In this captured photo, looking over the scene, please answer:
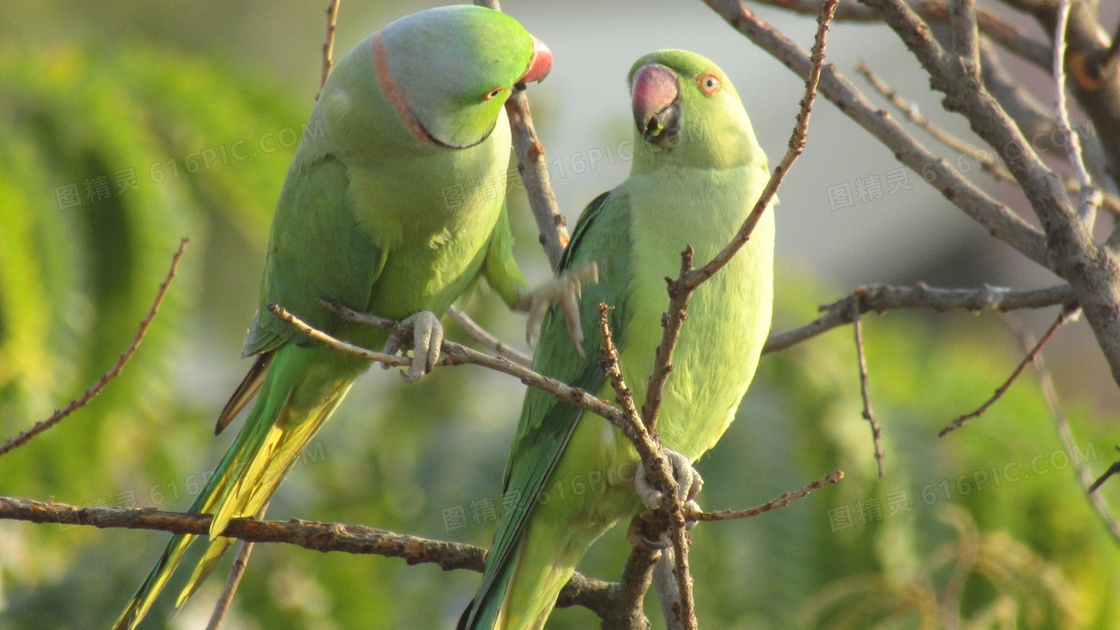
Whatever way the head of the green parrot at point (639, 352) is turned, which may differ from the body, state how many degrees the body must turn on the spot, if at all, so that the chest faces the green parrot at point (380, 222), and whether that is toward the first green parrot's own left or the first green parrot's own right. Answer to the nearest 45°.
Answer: approximately 135° to the first green parrot's own right

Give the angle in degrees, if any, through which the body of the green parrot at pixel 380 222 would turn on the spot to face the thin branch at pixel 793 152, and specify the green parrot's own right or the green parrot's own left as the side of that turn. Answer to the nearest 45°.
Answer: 0° — it already faces it

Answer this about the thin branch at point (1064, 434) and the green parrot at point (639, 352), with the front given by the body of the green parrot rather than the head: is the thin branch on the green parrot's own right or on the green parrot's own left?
on the green parrot's own left

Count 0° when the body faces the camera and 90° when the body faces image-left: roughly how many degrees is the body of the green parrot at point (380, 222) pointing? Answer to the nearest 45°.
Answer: approximately 315°

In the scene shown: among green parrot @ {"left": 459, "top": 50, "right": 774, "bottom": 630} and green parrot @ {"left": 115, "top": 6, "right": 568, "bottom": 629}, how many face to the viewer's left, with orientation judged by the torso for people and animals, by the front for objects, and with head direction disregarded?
0

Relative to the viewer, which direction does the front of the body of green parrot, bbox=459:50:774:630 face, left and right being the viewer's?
facing the viewer and to the right of the viewer

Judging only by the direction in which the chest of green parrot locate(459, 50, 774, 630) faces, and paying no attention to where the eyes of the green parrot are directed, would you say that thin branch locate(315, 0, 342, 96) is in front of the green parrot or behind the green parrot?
behind
